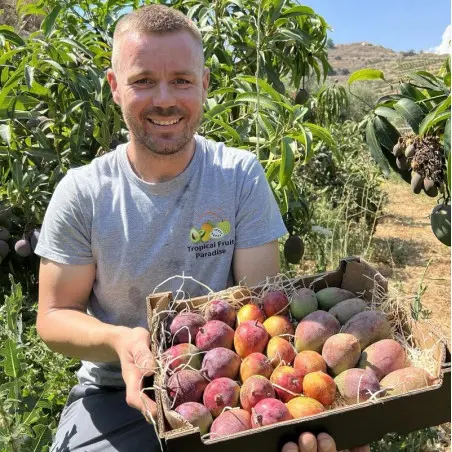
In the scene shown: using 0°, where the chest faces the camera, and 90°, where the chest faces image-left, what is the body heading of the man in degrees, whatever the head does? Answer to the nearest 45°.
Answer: approximately 0°

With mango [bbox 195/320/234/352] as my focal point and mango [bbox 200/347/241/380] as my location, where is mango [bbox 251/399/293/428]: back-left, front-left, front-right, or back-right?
back-right

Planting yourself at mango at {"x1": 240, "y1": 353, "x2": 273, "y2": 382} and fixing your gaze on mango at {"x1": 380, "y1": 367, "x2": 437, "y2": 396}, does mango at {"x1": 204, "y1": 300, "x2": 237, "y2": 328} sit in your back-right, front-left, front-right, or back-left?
back-left
